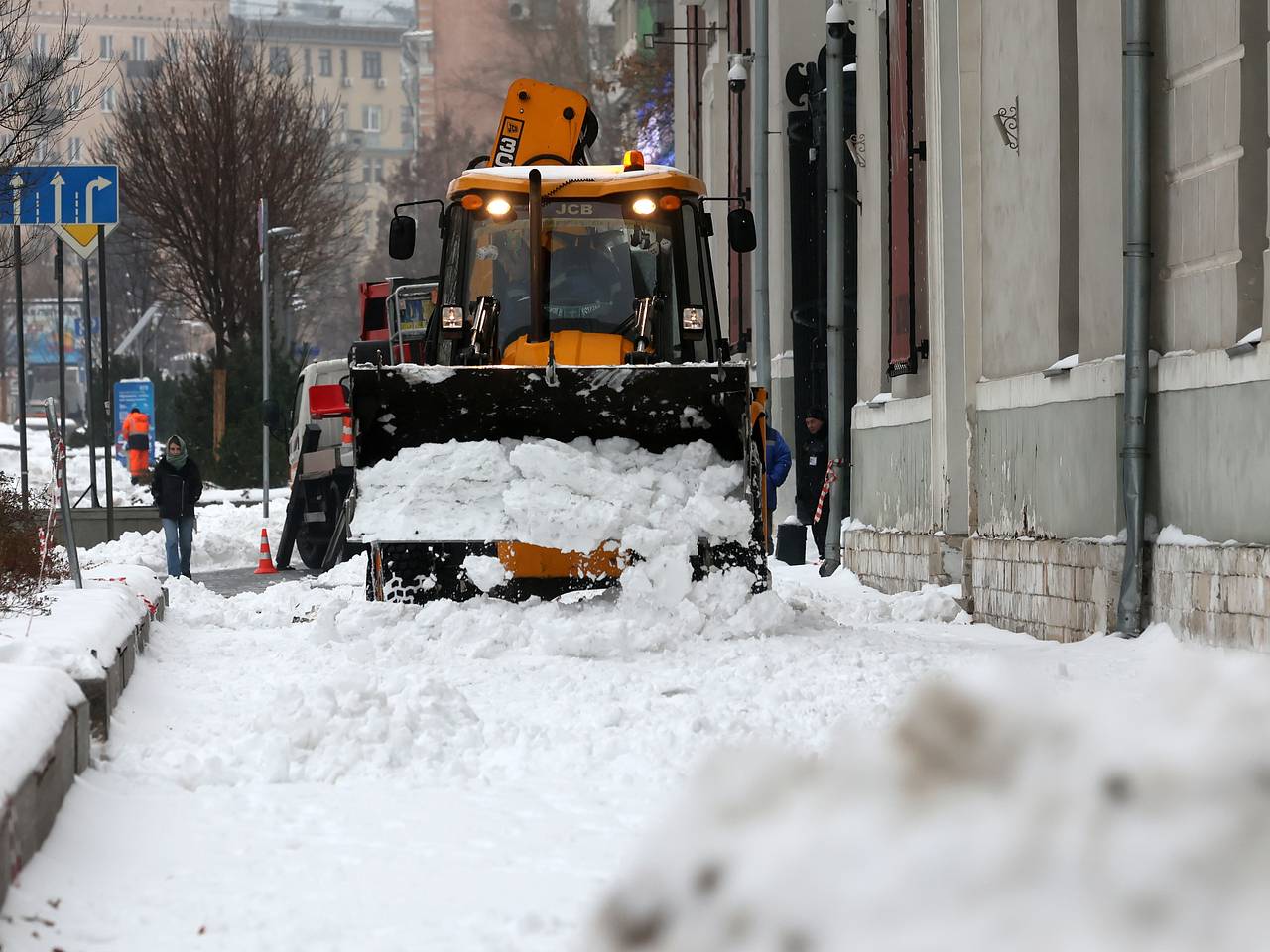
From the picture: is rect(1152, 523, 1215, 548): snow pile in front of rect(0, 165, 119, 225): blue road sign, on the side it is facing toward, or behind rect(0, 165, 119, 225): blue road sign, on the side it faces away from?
in front

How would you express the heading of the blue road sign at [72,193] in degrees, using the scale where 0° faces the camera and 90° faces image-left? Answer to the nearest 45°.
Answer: approximately 0°

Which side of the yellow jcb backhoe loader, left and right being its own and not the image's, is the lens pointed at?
front

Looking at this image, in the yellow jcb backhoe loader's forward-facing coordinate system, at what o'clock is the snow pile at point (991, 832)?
The snow pile is roughly at 12 o'clock from the yellow jcb backhoe loader.

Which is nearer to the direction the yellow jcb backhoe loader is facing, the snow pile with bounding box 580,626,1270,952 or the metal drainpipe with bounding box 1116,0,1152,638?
the snow pile

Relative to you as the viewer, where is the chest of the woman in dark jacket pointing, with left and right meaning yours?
facing the viewer

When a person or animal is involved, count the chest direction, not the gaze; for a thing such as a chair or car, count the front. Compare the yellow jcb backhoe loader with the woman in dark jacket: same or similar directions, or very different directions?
same or similar directions

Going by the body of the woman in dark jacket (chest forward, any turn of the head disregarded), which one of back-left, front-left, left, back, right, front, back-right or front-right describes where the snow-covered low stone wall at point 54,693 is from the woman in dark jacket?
front

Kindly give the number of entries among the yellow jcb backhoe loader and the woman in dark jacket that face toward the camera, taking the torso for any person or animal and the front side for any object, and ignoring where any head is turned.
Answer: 2

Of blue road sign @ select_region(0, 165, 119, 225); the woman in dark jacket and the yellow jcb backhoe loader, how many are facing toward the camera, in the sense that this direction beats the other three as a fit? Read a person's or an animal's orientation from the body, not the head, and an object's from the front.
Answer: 3

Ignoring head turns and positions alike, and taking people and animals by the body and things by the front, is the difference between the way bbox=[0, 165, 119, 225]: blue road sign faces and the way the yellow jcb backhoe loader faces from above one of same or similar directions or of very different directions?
same or similar directions

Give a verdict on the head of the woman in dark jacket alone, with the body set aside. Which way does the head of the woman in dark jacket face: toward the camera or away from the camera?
toward the camera

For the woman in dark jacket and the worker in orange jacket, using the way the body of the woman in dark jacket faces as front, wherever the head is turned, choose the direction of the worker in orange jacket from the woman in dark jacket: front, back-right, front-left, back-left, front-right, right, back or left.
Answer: back
